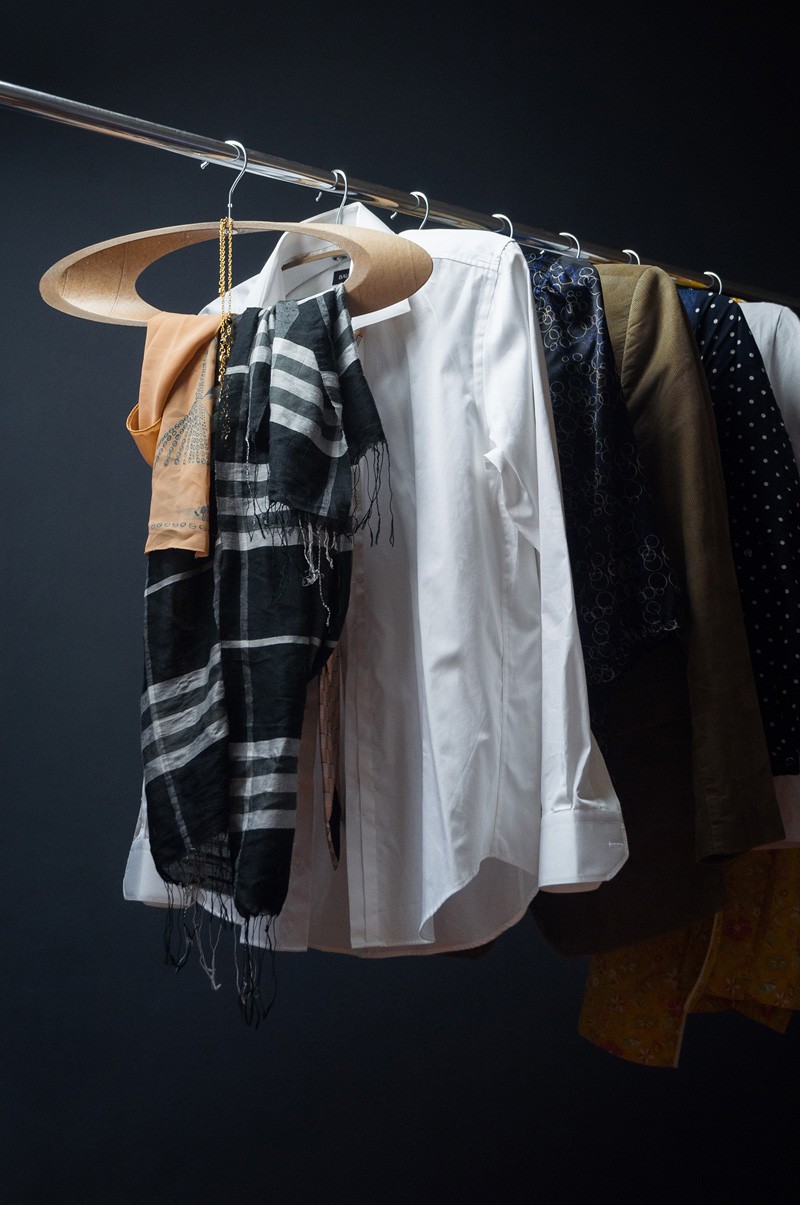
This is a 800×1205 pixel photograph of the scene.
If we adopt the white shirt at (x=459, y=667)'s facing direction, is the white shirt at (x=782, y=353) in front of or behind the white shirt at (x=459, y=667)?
behind

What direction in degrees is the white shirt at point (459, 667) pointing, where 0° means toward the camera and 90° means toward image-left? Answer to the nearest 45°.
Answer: approximately 45°

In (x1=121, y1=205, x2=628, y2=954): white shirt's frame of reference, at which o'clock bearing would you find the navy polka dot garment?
The navy polka dot garment is roughly at 7 o'clock from the white shirt.

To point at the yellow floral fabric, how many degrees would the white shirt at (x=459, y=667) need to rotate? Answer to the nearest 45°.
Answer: approximately 180°
